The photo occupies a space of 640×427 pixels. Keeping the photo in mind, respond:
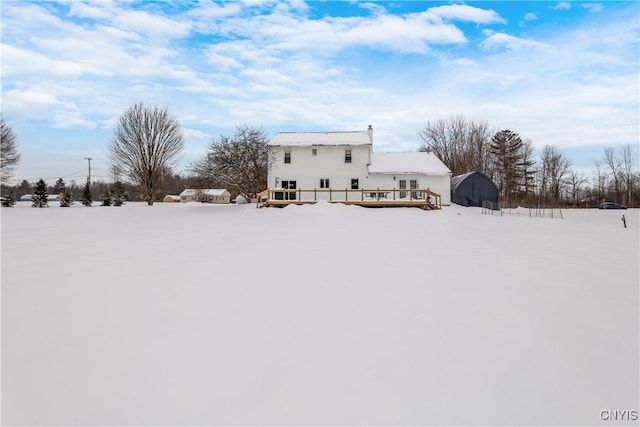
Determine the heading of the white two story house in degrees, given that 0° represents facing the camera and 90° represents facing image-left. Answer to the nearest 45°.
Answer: approximately 180°

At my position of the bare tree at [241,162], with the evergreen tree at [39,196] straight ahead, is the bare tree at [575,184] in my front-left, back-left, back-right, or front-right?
back-right

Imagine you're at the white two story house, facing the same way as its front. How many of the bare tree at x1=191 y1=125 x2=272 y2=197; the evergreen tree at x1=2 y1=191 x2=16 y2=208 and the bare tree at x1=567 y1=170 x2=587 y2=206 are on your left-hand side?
2

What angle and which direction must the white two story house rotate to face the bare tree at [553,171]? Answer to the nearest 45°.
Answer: approximately 45° to its right

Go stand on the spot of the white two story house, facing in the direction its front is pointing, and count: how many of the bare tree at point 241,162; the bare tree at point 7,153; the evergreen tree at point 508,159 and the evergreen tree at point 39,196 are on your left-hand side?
3
